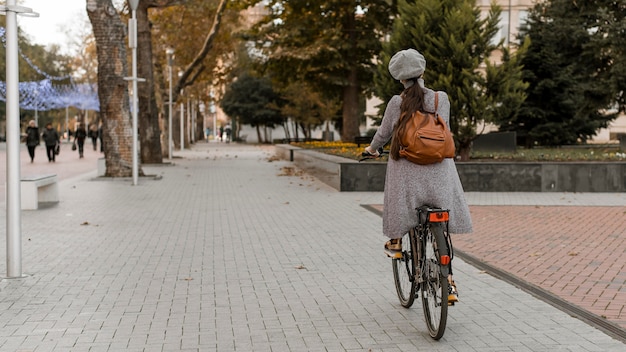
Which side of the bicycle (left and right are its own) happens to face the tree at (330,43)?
front

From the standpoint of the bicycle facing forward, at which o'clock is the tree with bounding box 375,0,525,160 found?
The tree is roughly at 12 o'clock from the bicycle.

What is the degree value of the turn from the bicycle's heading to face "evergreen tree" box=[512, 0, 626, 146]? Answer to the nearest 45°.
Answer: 0° — it already faces it

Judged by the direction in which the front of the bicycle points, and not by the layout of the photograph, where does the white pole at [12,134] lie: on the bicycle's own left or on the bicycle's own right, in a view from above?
on the bicycle's own left

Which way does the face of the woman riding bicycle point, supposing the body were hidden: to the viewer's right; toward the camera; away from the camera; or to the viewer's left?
away from the camera

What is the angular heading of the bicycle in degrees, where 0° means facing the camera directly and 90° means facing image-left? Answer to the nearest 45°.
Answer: approximately 180°

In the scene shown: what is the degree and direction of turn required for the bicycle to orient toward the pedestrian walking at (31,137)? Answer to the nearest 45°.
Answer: approximately 45° to its left

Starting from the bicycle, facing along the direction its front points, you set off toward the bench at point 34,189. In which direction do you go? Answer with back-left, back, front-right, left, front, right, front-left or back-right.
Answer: front-left

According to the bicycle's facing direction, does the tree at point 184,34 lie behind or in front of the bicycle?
in front
